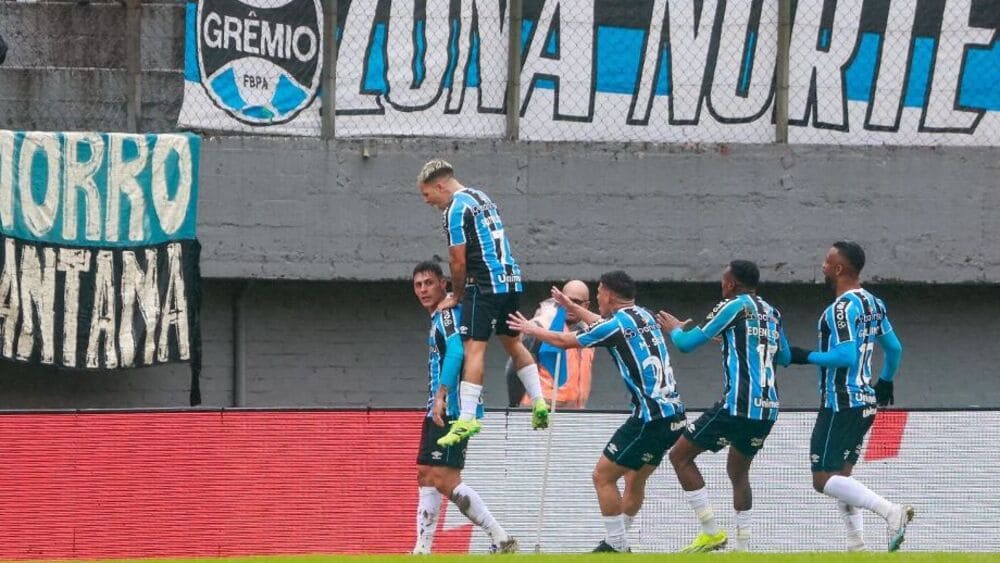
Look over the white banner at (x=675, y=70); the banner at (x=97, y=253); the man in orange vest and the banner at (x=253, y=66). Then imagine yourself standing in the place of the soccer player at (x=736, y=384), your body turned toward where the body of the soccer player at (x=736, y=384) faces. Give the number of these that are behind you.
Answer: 0

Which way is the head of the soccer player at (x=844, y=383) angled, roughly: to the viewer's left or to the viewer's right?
to the viewer's left

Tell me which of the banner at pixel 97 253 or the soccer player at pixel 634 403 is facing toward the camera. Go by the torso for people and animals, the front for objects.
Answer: the banner

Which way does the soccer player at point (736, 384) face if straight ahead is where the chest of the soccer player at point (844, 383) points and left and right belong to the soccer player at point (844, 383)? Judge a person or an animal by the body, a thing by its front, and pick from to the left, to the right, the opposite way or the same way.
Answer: the same way

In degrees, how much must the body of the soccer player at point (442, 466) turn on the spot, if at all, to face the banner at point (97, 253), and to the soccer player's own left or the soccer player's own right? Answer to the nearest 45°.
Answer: approximately 90° to the soccer player's own right

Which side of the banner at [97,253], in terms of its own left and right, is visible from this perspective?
front

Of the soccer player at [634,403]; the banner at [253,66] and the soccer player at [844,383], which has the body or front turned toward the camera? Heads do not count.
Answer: the banner

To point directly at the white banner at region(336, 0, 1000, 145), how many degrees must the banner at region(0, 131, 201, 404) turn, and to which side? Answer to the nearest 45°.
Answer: approximately 90° to its left

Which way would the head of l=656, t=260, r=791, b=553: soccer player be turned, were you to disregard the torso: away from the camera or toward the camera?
away from the camera

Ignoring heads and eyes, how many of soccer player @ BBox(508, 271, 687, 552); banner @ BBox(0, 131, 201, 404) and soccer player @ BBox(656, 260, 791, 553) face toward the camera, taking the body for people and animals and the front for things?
1

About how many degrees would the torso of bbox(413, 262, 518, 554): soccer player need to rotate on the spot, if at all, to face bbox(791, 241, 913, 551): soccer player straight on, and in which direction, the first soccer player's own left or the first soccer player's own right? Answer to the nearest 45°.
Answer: approximately 135° to the first soccer player's own left

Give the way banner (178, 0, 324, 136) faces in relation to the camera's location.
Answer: facing the viewer

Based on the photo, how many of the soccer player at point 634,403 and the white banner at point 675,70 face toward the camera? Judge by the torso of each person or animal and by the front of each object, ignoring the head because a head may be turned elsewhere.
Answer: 1

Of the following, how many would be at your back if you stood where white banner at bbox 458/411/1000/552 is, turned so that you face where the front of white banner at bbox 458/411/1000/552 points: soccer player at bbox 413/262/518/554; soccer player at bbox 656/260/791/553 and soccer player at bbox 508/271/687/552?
0

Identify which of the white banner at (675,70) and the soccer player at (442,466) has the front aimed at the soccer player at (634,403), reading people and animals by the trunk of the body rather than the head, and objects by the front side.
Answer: the white banner

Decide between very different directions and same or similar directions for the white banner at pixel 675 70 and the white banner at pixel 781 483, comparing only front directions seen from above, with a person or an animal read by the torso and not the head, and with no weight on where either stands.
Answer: same or similar directions

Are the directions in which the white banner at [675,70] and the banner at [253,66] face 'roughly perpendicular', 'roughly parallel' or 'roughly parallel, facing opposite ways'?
roughly parallel

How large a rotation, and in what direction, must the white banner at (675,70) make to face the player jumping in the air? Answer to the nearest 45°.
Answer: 0° — it already faces them

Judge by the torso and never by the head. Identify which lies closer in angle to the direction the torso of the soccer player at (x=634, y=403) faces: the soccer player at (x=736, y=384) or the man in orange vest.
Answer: the man in orange vest

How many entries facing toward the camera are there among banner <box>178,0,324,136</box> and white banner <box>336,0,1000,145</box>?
2
